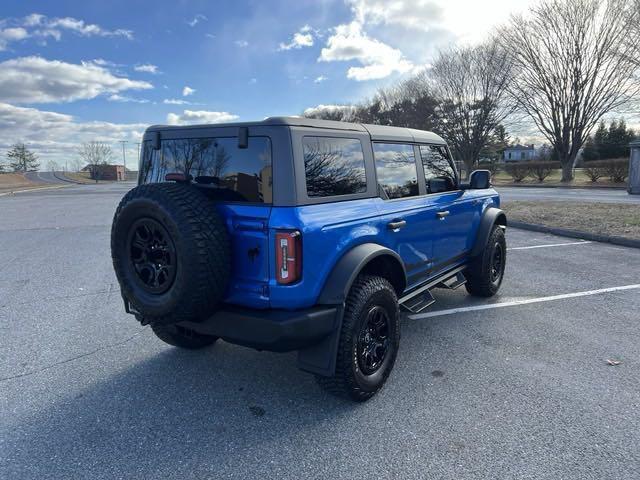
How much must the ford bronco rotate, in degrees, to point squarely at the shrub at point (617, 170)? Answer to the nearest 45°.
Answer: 0° — it already faces it

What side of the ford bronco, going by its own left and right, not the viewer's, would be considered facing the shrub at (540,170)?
front

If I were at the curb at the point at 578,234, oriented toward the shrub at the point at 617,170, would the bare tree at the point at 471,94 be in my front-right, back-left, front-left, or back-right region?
front-left

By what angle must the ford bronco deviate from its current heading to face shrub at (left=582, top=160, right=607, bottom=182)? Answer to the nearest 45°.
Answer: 0° — it already faces it

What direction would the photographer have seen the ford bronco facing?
facing away from the viewer and to the right of the viewer

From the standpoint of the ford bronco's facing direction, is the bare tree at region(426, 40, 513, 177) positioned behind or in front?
in front

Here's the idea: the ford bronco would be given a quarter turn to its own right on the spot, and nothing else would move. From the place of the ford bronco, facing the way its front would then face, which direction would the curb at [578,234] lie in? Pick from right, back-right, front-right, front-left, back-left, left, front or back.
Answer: left
